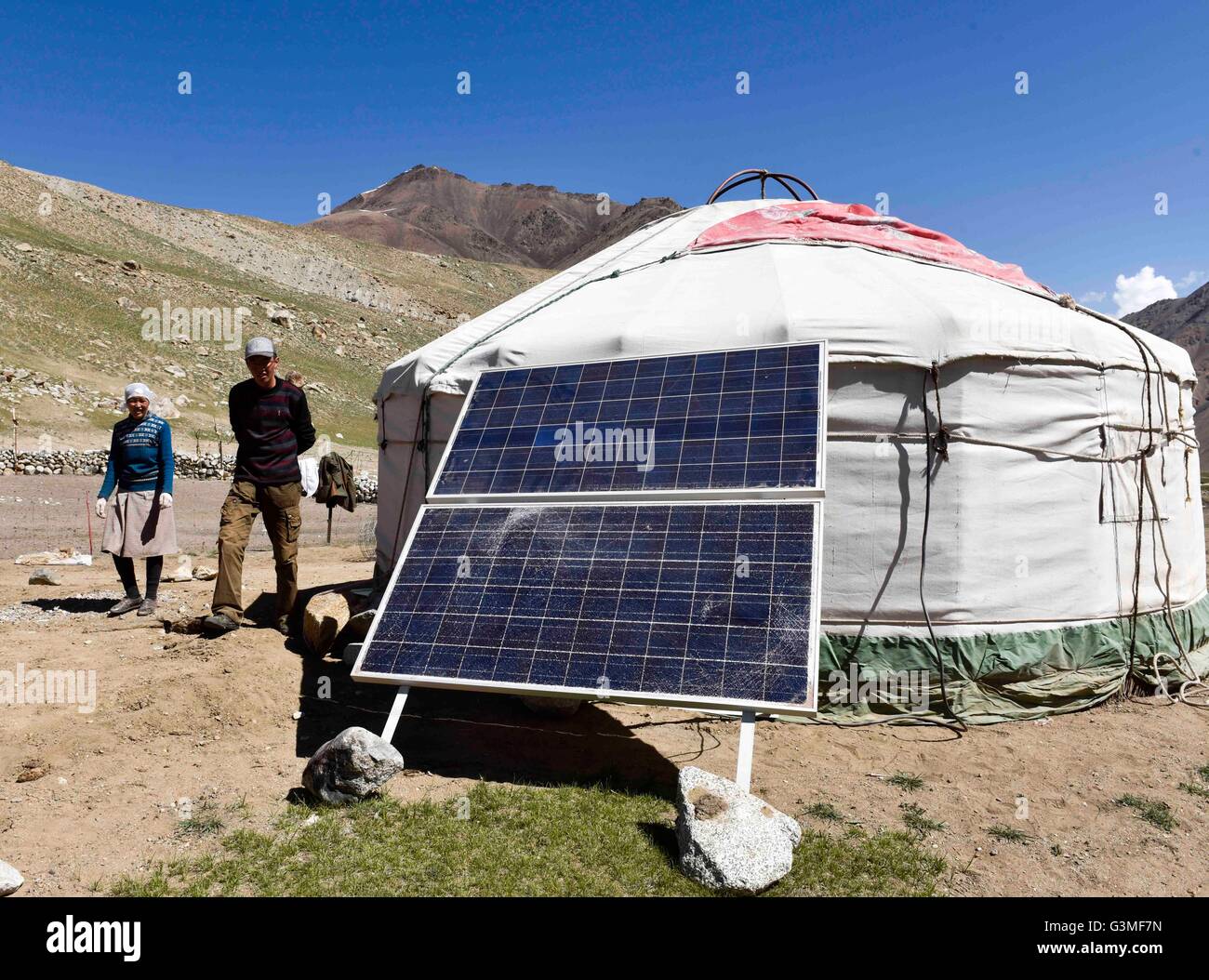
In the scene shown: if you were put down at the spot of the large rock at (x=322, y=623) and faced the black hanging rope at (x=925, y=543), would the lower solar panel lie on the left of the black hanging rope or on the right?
right

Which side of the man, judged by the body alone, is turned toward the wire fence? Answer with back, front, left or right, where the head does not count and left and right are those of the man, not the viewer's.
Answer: back

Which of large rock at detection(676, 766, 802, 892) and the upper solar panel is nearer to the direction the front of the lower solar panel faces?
the large rock

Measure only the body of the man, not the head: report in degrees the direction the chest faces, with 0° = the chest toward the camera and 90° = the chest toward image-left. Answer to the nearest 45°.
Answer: approximately 0°

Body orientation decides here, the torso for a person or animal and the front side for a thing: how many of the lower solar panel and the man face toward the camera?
2

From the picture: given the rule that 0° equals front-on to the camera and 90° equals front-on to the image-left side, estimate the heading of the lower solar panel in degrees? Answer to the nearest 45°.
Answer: approximately 0°

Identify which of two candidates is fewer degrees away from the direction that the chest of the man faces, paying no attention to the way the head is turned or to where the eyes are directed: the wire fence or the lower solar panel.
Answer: the lower solar panel

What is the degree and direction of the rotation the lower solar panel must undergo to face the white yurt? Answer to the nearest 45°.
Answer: approximately 135° to its left
